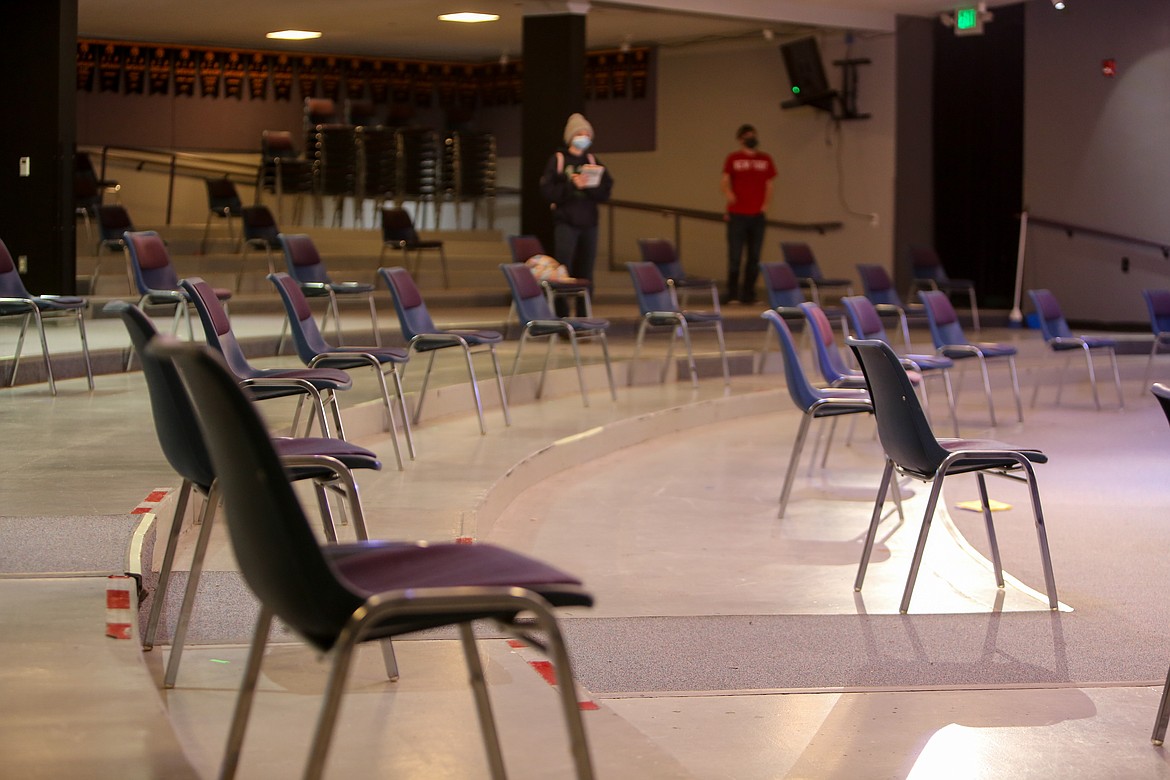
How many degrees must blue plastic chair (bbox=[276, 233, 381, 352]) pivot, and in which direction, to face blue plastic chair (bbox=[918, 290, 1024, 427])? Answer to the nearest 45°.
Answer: approximately 45° to its left

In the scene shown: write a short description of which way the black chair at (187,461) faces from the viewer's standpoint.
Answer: facing away from the viewer and to the right of the viewer

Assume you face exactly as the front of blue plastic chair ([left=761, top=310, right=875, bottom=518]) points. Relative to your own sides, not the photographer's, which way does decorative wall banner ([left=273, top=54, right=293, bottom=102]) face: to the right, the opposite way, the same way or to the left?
to the right

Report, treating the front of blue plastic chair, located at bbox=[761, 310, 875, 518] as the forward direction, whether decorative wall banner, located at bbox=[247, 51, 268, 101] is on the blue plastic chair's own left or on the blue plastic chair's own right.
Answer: on the blue plastic chair's own left

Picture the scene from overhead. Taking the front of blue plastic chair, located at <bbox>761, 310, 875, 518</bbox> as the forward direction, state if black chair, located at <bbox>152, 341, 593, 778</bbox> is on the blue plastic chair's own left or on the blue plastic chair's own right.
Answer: on the blue plastic chair's own right

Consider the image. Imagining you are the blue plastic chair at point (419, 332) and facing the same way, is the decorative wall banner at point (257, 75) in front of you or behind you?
behind

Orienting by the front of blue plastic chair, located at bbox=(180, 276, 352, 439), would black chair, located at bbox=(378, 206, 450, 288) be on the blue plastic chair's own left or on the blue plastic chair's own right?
on the blue plastic chair's own left

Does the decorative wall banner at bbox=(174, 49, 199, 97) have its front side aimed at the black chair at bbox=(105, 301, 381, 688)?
yes

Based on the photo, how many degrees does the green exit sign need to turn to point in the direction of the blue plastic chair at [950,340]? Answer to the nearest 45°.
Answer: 0° — it already faces it

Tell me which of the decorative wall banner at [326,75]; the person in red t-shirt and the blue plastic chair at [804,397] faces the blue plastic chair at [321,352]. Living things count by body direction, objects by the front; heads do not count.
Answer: the decorative wall banner

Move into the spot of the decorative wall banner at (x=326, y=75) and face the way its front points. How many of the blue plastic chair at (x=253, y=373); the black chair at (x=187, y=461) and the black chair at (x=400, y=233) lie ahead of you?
3

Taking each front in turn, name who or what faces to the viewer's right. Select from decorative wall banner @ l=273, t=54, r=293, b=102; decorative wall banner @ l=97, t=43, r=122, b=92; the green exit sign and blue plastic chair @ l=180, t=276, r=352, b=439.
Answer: the blue plastic chair
